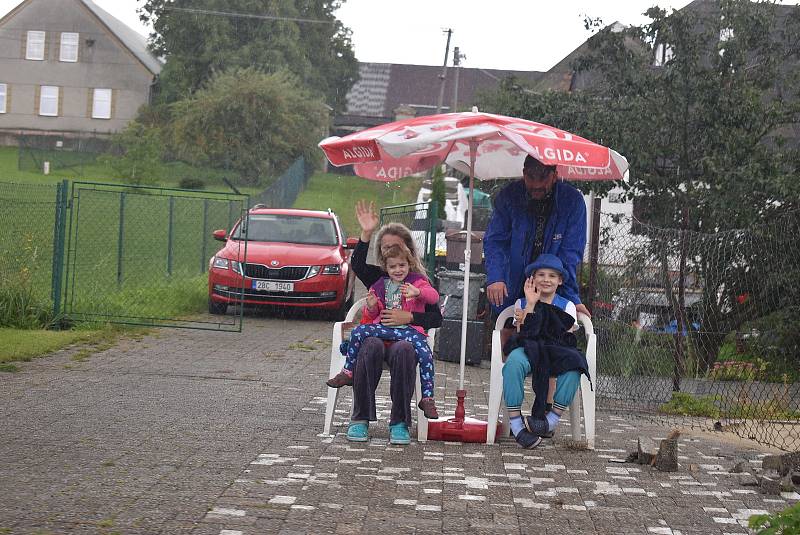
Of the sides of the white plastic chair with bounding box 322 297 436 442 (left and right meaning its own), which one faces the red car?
back

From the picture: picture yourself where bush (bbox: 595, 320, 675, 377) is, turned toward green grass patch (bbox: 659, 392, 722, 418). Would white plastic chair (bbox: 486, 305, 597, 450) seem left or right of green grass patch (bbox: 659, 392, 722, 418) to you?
right

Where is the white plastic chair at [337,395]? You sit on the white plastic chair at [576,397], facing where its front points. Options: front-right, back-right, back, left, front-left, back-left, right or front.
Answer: right

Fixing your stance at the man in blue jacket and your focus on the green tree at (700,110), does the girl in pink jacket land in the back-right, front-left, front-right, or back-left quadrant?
back-left

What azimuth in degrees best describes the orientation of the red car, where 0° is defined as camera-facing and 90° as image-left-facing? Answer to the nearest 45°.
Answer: approximately 0°

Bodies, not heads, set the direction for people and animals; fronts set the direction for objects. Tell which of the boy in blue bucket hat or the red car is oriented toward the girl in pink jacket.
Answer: the red car

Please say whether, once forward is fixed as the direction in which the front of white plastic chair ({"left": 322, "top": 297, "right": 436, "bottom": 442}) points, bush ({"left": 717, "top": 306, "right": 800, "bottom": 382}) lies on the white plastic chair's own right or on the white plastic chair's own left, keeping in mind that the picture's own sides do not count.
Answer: on the white plastic chair's own left

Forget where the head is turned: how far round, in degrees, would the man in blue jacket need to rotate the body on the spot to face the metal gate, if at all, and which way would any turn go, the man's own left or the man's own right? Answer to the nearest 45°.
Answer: approximately 135° to the man's own right
